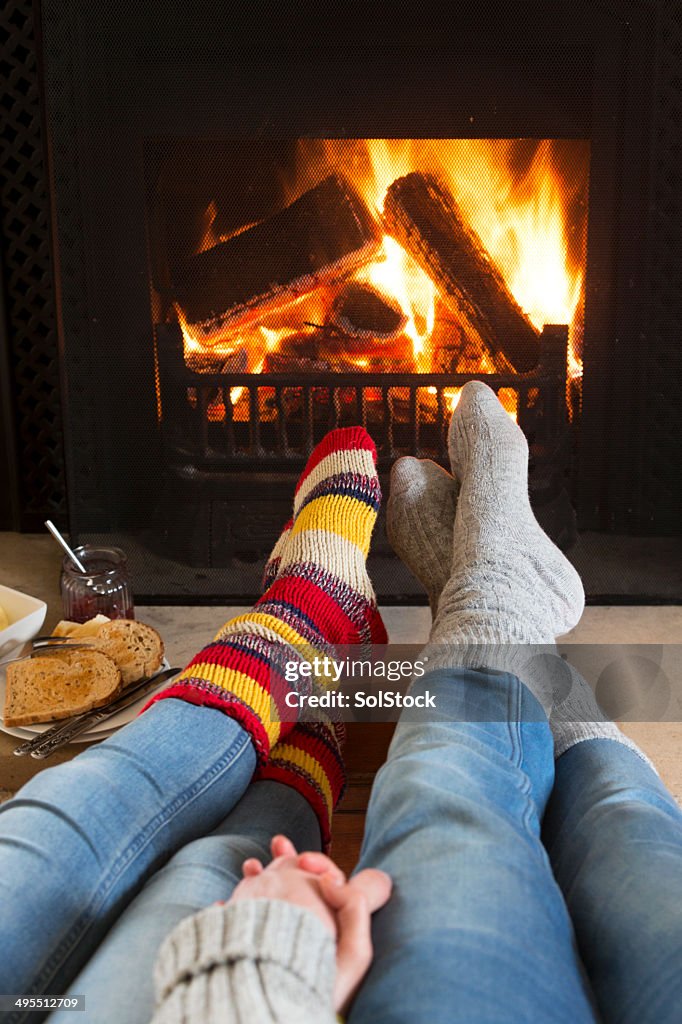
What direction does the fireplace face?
toward the camera

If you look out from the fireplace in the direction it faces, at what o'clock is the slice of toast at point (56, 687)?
The slice of toast is roughly at 1 o'clock from the fireplace.

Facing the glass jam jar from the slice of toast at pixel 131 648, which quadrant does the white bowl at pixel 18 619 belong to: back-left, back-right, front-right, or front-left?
front-left

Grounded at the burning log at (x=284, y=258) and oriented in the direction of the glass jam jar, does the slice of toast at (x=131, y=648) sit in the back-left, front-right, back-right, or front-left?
front-left

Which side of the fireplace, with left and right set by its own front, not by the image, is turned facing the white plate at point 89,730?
front
